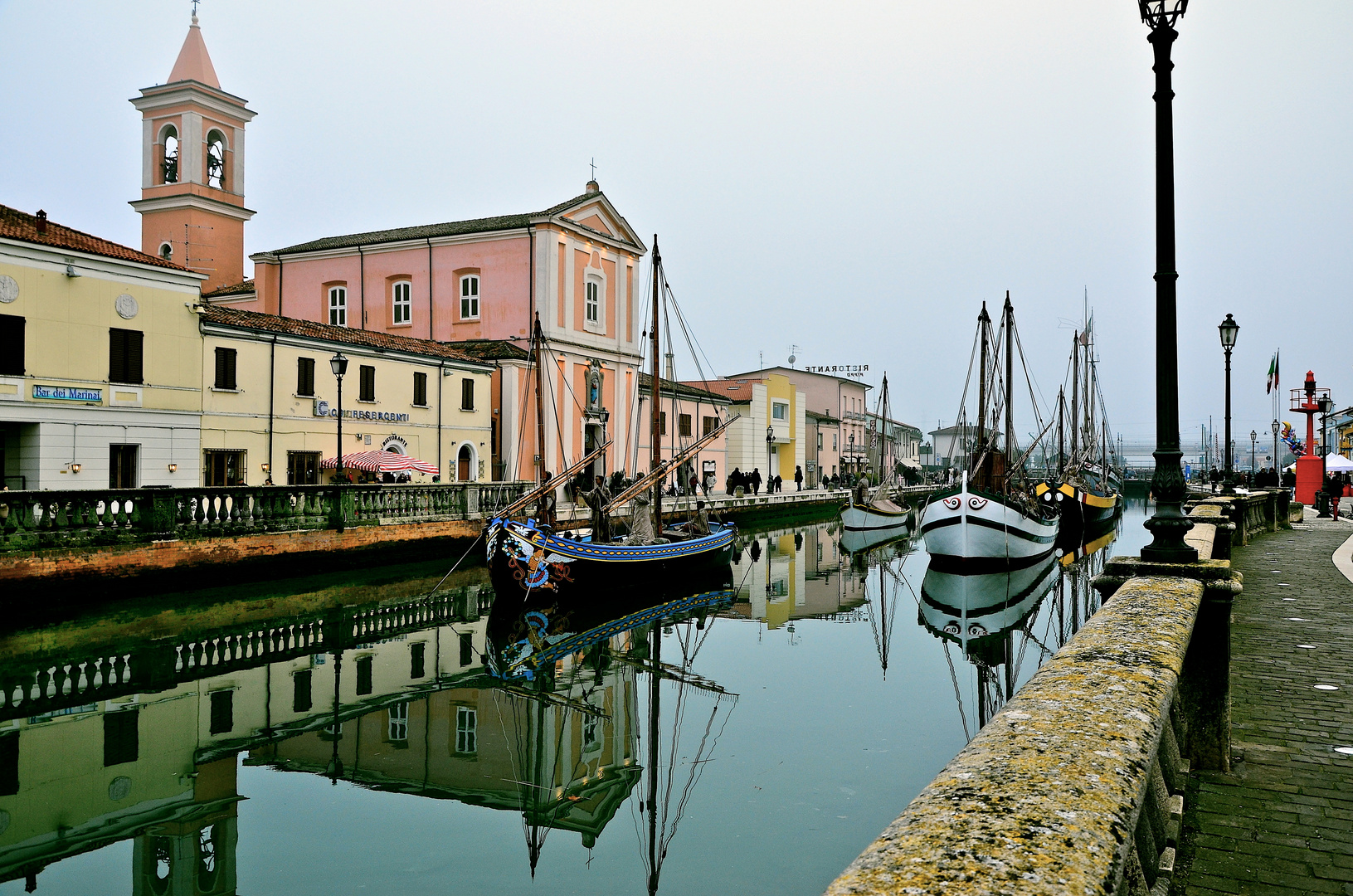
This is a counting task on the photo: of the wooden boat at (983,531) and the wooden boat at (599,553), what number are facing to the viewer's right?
0

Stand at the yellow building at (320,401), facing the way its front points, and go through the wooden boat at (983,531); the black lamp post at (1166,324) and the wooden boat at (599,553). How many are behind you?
0

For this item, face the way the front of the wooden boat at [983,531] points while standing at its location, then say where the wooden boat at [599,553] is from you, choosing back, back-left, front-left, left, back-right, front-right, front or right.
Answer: front

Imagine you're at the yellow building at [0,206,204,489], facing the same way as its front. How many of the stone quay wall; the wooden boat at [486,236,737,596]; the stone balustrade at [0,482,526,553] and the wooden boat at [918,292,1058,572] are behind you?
0

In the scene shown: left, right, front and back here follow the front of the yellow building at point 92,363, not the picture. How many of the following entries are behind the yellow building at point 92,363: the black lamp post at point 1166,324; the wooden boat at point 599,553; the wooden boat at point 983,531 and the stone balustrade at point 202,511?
0

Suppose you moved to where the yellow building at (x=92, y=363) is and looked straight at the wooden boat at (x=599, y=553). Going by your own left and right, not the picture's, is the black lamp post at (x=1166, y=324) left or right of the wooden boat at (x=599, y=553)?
right

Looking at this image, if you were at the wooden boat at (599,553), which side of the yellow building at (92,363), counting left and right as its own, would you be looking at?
front

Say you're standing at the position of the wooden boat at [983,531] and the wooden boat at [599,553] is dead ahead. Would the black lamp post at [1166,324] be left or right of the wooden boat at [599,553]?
left

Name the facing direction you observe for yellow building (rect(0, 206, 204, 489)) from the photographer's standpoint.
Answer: facing the viewer and to the right of the viewer

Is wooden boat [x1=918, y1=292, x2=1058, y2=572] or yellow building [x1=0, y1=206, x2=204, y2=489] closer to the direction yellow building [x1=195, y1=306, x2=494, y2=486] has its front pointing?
the wooden boat

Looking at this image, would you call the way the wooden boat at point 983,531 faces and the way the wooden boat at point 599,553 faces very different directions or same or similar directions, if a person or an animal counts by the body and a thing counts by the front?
same or similar directions

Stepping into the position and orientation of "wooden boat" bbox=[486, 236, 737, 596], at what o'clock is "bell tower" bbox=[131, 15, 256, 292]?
The bell tower is roughly at 3 o'clock from the wooden boat.

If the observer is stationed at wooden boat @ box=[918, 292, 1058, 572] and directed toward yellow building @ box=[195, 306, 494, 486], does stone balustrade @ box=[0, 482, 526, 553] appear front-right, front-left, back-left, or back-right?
front-left

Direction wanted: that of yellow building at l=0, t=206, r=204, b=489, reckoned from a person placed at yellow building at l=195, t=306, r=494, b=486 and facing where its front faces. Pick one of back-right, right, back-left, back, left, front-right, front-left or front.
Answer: right

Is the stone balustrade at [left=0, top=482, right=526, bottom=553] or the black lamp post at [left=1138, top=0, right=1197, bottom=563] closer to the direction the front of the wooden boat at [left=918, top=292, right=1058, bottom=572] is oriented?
the black lamp post

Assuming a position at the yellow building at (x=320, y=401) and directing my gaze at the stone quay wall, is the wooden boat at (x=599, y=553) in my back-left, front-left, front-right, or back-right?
front-left
